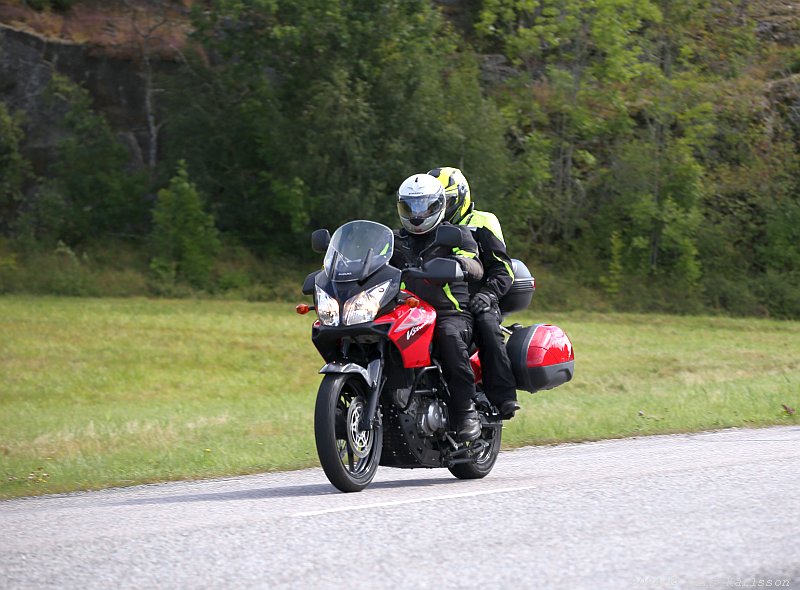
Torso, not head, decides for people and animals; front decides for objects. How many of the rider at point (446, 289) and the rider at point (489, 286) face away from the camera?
0

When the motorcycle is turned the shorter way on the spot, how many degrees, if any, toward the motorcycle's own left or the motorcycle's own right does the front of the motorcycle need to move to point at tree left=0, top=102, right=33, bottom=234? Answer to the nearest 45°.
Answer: approximately 90° to the motorcycle's own right

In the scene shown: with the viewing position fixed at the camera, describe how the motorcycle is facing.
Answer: facing the viewer and to the left of the viewer

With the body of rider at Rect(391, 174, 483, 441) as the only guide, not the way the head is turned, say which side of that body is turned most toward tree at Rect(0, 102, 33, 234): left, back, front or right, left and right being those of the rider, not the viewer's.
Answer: right

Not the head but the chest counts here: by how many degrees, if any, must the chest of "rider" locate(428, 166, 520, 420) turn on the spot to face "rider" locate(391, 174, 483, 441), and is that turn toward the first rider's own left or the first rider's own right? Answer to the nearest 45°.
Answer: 0° — they already face them

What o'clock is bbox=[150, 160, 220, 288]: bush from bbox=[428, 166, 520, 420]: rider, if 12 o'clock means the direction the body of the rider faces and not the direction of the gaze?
The bush is roughly at 4 o'clock from the rider.

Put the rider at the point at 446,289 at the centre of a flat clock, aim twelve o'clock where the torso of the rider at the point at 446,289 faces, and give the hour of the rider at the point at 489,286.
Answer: the rider at the point at 489,286 is roughly at 6 o'clock from the rider at the point at 446,289.

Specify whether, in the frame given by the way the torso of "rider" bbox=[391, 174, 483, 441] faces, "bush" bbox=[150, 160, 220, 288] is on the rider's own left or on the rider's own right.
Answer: on the rider's own right
